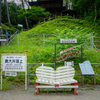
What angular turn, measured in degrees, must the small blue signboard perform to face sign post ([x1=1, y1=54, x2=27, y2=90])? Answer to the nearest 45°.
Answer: approximately 45° to its right

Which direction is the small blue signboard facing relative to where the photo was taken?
toward the camera
